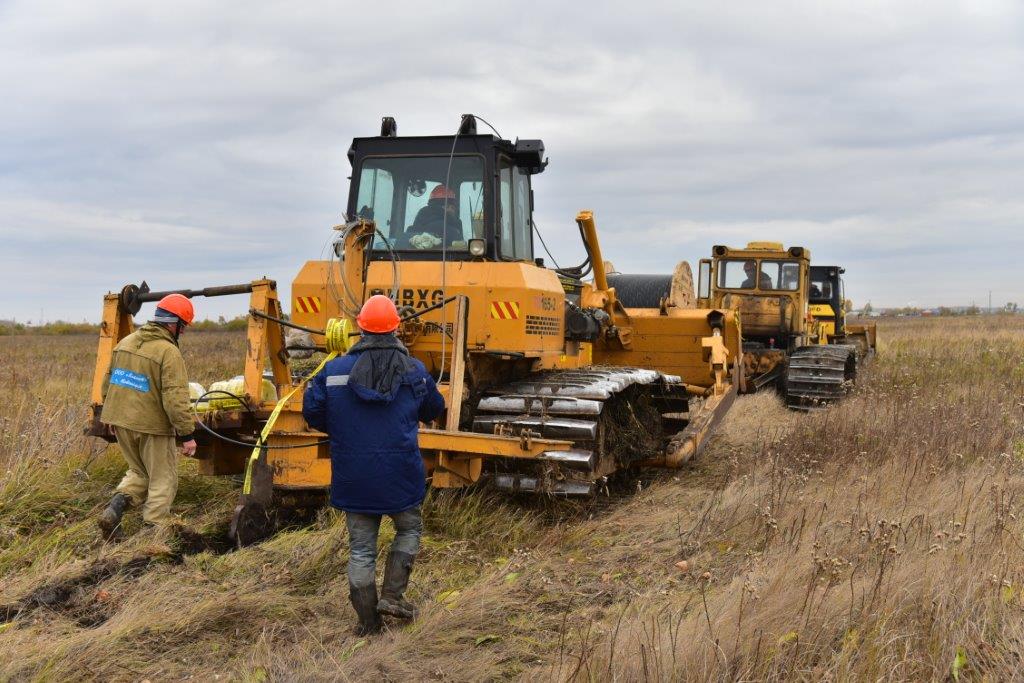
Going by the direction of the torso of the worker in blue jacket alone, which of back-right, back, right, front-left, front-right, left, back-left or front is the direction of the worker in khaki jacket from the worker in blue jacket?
front-left

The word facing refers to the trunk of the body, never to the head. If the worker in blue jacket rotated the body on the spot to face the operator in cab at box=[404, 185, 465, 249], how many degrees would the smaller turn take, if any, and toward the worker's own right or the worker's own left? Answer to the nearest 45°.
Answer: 0° — they already face them

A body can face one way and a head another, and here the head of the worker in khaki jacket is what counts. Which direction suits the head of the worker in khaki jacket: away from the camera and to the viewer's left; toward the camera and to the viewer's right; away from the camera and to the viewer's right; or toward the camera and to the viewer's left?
away from the camera and to the viewer's right

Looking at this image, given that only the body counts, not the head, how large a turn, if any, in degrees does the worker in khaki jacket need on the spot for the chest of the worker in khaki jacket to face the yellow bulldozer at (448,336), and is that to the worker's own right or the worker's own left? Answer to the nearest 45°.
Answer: approximately 45° to the worker's own right

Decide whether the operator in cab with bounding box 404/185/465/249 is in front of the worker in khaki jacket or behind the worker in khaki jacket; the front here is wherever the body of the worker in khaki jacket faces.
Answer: in front

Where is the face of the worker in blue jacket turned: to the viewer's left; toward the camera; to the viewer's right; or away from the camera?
away from the camera

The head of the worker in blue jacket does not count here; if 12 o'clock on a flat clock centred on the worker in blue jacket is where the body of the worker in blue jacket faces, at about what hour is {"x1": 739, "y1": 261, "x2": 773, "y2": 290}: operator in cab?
The operator in cab is roughly at 1 o'clock from the worker in blue jacket.

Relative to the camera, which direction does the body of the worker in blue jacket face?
away from the camera
